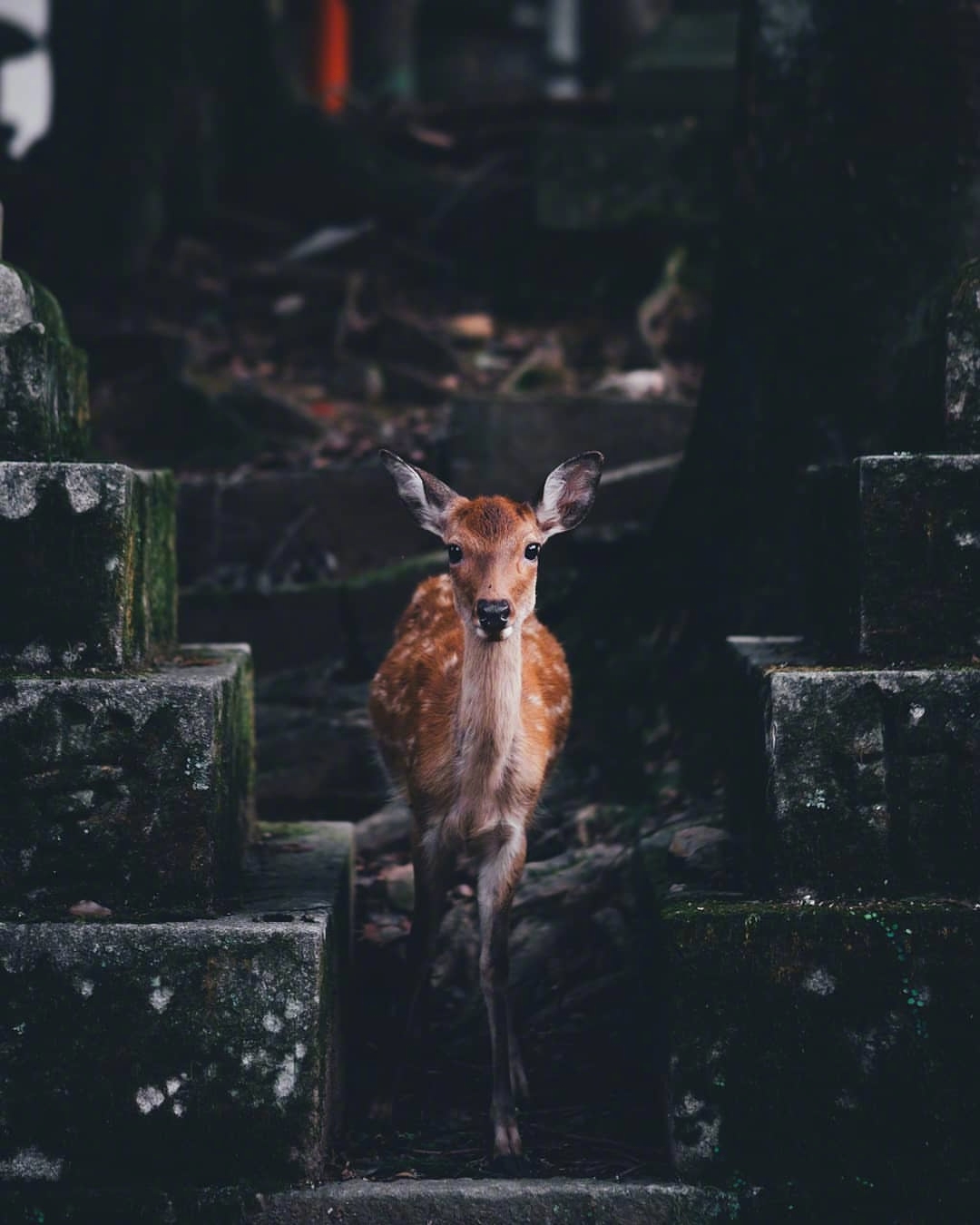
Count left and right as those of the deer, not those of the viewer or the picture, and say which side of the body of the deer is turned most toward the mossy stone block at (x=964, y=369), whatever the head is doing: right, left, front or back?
left

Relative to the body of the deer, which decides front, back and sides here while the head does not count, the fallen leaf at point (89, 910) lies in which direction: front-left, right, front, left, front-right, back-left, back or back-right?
front-right

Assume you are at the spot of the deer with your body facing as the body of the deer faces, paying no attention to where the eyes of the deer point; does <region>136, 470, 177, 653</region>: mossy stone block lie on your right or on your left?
on your right

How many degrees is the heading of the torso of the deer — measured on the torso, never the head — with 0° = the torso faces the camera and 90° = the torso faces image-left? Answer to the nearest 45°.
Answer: approximately 0°

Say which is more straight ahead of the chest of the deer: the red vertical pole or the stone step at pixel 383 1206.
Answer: the stone step

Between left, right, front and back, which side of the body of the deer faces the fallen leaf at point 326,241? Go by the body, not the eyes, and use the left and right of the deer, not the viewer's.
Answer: back

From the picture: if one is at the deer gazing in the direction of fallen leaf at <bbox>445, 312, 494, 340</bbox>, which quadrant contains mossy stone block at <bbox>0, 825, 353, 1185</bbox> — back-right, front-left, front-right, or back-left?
back-left

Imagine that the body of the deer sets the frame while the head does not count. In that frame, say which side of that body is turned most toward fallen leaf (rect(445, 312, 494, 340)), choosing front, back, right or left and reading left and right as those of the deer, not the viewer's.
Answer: back

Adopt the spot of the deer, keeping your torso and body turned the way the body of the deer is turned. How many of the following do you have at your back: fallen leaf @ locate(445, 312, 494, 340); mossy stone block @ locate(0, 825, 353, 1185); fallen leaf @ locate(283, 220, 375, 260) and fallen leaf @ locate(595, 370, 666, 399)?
3

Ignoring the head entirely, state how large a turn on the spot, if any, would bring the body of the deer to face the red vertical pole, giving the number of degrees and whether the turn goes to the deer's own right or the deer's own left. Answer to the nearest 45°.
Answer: approximately 180°

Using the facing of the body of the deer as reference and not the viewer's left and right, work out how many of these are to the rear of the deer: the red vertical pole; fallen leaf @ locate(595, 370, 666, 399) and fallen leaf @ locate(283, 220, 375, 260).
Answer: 3

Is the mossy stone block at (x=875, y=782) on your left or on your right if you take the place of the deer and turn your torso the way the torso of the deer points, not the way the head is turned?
on your left
